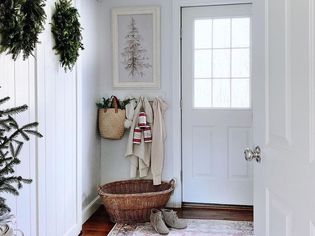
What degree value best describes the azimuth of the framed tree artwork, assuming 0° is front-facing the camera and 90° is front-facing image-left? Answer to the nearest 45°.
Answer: approximately 0°

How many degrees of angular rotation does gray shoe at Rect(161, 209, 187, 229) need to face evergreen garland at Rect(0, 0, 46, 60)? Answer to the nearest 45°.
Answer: approximately 90° to its right
